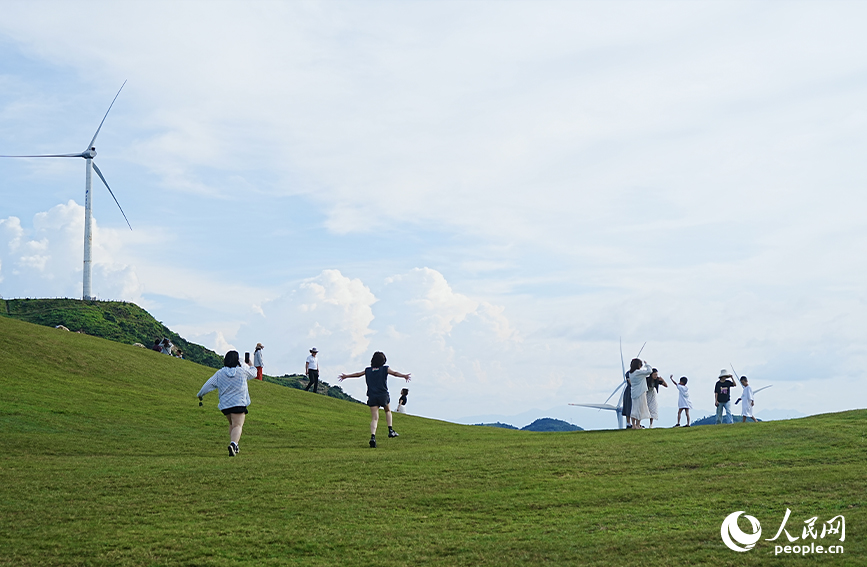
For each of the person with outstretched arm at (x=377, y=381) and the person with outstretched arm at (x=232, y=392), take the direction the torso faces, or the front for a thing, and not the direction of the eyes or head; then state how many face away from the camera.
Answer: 2

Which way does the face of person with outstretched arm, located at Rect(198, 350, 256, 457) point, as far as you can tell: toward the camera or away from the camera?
away from the camera

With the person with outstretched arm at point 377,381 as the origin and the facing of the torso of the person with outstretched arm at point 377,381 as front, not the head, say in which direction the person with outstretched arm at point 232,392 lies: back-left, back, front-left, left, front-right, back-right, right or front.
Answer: back-left

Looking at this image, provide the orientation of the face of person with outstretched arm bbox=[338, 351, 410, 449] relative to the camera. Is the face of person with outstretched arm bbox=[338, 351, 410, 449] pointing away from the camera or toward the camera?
away from the camera

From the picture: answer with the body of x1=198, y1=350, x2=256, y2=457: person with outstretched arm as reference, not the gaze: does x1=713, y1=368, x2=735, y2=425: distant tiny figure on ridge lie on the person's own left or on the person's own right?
on the person's own right

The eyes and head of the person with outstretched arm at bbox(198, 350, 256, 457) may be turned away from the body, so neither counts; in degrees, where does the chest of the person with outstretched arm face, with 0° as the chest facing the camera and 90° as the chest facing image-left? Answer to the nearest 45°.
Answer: approximately 180°

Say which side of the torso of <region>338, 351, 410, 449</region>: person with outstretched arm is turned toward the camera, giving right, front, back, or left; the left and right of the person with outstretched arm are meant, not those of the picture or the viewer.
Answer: back

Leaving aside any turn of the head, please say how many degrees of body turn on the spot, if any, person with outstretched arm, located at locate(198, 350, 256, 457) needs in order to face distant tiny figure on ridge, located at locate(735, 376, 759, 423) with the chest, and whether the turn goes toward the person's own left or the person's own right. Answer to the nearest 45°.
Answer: approximately 45° to the person's own right
